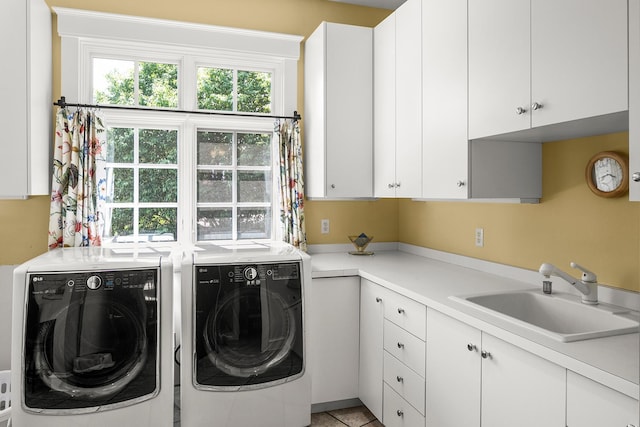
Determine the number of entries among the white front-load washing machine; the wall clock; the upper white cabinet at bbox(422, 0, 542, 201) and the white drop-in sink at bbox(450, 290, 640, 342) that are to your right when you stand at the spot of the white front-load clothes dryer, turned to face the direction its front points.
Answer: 1

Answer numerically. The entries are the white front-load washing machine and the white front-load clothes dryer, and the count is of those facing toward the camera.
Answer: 2

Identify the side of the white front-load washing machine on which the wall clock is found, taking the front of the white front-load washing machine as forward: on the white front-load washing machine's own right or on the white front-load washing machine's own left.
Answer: on the white front-load washing machine's own left

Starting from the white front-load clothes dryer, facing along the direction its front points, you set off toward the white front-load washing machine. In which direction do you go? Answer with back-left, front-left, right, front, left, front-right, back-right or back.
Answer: right

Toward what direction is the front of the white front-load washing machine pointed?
toward the camera

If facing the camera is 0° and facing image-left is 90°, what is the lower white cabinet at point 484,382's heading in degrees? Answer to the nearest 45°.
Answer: approximately 45°

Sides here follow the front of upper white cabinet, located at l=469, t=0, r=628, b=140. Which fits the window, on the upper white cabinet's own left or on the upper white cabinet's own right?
on the upper white cabinet's own right

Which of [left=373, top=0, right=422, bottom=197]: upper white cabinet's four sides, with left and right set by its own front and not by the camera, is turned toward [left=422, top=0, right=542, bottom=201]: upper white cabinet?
left

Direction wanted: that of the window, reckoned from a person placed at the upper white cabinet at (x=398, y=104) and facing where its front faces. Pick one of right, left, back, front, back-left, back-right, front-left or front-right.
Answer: front-right

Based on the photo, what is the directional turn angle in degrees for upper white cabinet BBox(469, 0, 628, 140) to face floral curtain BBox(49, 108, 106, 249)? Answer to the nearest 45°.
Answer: approximately 45° to its right

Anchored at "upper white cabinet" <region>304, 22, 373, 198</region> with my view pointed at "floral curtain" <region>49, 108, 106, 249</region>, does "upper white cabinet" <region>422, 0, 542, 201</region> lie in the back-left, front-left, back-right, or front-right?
back-left

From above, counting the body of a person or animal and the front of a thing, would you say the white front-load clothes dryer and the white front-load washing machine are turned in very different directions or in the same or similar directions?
same or similar directions

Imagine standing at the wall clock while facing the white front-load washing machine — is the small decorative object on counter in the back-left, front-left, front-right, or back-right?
front-right
